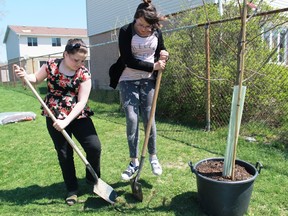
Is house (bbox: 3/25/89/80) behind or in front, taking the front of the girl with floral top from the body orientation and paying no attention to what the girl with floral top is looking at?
behind

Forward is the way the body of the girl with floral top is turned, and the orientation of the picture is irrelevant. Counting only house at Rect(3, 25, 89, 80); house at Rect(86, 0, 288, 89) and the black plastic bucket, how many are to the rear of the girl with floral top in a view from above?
2

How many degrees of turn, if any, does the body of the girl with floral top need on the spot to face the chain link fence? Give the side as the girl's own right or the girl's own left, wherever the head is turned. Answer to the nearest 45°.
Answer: approximately 135° to the girl's own left

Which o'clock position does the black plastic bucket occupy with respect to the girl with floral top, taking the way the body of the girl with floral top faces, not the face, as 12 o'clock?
The black plastic bucket is roughly at 10 o'clock from the girl with floral top.

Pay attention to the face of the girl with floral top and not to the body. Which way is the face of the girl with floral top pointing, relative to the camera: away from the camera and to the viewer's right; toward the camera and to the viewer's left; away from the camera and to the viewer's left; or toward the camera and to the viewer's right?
toward the camera and to the viewer's right

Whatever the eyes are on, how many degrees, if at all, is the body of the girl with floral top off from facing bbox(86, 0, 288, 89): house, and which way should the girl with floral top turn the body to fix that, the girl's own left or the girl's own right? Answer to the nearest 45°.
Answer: approximately 180°

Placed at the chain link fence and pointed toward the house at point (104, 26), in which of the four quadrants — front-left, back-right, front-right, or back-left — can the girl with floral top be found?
back-left

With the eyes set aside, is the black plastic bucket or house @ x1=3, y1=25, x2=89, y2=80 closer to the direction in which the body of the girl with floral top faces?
the black plastic bucket

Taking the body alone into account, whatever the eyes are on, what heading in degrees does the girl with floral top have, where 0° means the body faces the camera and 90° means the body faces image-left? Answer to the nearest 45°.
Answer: approximately 0°
